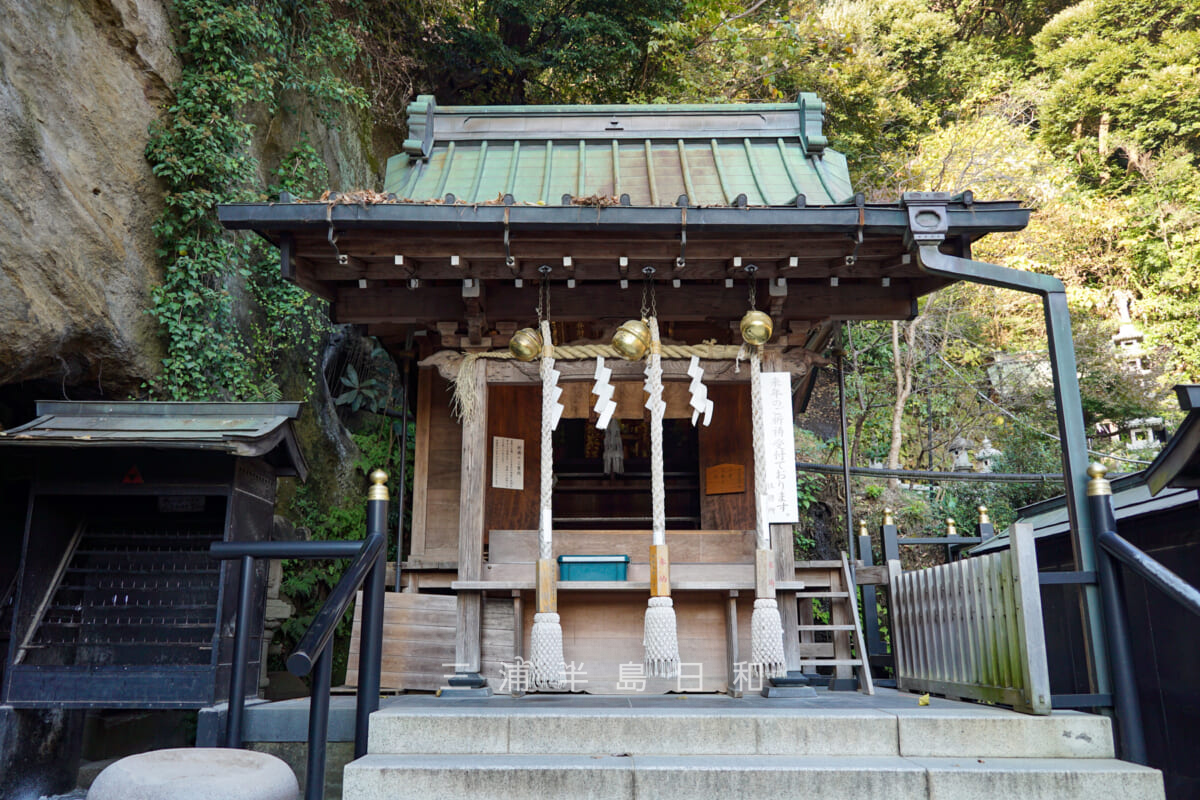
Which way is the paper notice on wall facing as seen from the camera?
toward the camera

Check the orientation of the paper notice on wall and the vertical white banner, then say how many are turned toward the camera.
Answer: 2

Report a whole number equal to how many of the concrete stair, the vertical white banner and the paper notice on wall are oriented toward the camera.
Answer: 3

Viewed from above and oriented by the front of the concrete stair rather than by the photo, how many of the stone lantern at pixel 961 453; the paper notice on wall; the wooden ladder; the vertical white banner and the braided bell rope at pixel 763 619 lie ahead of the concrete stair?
0

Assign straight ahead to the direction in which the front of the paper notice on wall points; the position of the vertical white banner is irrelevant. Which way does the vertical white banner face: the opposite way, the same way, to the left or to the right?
the same way

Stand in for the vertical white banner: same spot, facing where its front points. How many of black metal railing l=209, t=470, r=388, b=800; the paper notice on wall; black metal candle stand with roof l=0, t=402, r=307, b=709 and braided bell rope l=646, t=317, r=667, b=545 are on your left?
0

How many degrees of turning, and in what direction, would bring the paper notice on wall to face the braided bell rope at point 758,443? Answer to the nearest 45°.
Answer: approximately 45° to its left

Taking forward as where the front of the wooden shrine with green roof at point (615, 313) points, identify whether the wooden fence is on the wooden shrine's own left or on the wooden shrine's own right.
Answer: on the wooden shrine's own left

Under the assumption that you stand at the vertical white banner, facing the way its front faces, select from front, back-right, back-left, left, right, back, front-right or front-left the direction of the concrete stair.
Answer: front

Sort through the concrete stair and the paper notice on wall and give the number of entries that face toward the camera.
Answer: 2

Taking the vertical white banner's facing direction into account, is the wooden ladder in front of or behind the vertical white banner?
behind

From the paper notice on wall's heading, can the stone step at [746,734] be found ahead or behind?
ahead

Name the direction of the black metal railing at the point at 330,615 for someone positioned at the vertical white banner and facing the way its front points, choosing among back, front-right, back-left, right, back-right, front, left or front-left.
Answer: front-right

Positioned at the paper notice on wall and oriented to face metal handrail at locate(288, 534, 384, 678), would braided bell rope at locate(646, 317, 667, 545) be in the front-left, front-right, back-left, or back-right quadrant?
front-left

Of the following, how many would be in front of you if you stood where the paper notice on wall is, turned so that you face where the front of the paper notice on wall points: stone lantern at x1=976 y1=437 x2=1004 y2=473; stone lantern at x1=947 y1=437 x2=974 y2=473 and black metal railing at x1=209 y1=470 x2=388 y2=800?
1

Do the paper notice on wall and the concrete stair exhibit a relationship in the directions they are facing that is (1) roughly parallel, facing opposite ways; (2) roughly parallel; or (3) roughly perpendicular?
roughly parallel
